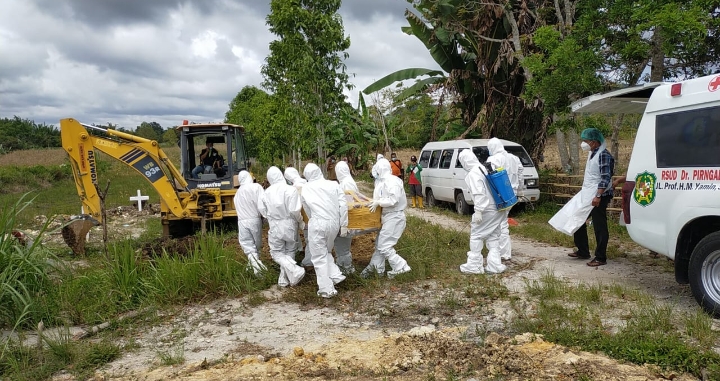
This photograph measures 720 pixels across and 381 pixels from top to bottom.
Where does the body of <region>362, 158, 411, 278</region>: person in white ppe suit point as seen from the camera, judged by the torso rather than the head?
to the viewer's left

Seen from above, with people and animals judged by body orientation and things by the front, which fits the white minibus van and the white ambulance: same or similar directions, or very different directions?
same or similar directions

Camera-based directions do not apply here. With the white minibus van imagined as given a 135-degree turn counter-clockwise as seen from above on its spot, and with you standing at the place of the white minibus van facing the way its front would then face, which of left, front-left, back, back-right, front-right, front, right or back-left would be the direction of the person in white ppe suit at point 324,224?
back

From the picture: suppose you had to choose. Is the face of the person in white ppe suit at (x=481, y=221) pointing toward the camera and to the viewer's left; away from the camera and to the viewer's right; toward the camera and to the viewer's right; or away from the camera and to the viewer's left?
away from the camera and to the viewer's left

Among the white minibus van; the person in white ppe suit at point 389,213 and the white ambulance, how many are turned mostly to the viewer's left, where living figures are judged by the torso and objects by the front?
1

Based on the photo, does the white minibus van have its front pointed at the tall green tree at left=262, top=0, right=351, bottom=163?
no

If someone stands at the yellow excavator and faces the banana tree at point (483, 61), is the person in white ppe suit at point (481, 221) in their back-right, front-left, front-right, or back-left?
front-right

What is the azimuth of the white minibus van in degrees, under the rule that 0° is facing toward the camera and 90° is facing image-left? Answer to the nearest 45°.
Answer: approximately 315°

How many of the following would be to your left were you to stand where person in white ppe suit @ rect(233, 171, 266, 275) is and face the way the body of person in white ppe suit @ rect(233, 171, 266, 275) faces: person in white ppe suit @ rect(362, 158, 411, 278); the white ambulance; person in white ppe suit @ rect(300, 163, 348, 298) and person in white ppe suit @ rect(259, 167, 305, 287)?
0

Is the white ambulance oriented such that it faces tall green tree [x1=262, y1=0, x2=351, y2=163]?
no

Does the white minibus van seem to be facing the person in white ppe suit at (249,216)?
no

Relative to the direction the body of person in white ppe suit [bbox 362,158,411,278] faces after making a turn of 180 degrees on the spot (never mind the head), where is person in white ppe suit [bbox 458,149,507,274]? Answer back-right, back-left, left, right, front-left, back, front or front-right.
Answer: front

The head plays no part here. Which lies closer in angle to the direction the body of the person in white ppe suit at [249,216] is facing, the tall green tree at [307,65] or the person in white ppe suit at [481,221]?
the tall green tree

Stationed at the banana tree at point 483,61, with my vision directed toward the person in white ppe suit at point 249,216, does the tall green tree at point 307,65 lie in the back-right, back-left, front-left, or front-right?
front-right

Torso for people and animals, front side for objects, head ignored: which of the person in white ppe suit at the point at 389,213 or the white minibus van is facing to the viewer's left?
the person in white ppe suit

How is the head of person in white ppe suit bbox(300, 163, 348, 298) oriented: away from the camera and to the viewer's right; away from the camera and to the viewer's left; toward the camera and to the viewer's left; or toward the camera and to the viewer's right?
away from the camera and to the viewer's left

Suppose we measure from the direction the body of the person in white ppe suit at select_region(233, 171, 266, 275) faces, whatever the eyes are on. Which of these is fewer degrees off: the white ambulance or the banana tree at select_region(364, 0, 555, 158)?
the banana tree
